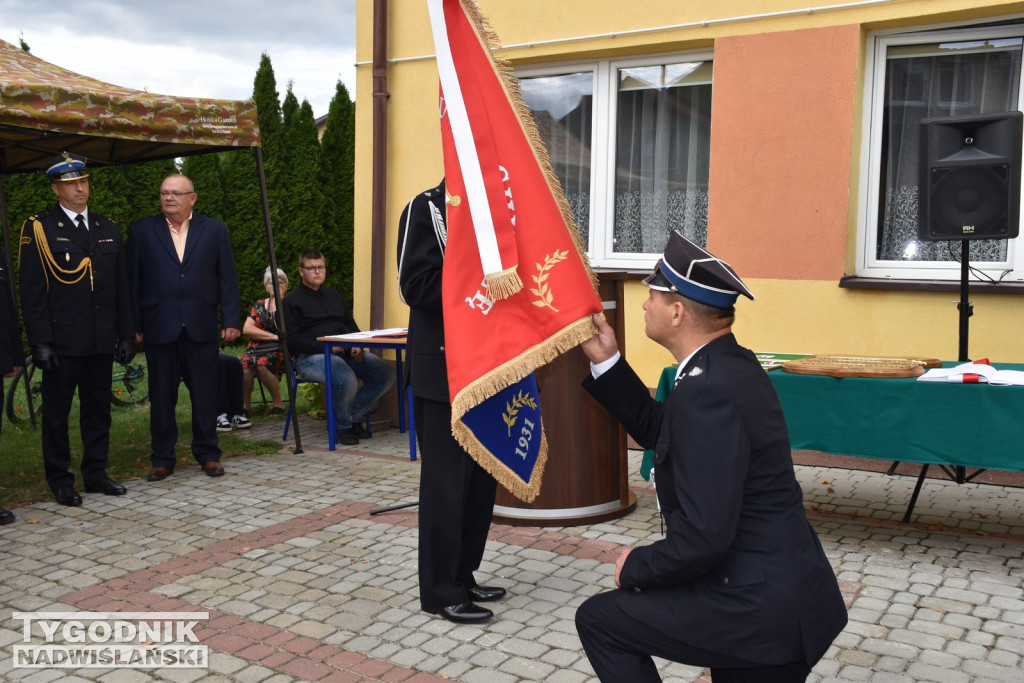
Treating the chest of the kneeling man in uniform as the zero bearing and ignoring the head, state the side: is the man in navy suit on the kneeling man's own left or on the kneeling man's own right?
on the kneeling man's own right

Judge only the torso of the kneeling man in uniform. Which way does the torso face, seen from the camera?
to the viewer's left

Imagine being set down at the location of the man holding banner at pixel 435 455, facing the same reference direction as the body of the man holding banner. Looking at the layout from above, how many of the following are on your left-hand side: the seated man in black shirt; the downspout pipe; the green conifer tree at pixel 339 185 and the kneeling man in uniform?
3

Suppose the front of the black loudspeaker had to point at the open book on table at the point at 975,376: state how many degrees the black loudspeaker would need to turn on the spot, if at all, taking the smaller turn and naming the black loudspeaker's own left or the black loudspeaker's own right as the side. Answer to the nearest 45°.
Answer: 0° — it already faces it

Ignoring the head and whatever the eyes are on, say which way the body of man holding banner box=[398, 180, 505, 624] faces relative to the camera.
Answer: to the viewer's right

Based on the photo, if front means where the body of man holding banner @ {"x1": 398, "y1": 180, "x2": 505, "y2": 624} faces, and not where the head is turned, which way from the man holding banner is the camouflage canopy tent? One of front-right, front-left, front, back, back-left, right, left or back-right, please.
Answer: back-left

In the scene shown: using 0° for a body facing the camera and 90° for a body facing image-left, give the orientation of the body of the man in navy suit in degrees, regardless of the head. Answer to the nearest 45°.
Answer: approximately 0°

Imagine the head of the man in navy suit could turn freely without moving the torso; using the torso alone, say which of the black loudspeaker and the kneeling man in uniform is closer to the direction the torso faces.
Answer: the kneeling man in uniform

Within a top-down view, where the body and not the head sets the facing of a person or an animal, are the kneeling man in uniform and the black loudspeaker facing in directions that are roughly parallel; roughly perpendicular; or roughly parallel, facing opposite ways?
roughly perpendicular

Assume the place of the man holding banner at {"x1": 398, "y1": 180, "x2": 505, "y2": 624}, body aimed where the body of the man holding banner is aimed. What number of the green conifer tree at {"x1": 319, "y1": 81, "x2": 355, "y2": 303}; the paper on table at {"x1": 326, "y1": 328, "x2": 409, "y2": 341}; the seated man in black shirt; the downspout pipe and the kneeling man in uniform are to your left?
4
